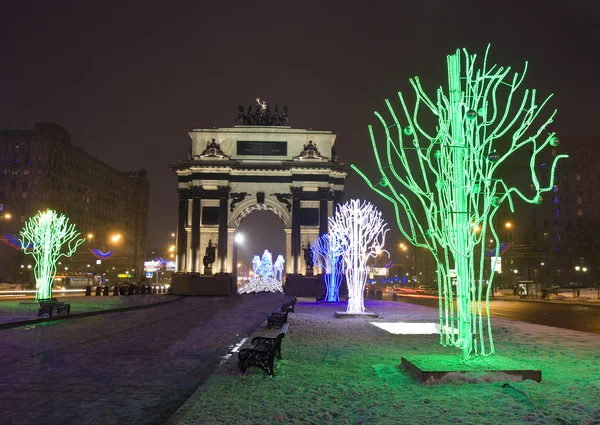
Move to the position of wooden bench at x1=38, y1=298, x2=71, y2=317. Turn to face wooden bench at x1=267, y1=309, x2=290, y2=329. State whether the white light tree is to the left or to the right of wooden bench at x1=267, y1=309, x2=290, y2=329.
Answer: left

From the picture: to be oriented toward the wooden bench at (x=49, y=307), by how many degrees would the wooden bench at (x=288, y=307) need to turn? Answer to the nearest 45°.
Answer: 0° — it already faces it

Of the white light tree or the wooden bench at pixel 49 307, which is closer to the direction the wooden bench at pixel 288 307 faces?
the wooden bench

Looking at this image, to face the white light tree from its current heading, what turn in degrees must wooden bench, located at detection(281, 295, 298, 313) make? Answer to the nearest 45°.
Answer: approximately 180°

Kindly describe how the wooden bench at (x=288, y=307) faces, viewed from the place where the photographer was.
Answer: facing to the left of the viewer
